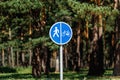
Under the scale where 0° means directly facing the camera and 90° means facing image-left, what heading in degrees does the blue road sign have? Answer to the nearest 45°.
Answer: approximately 0°
